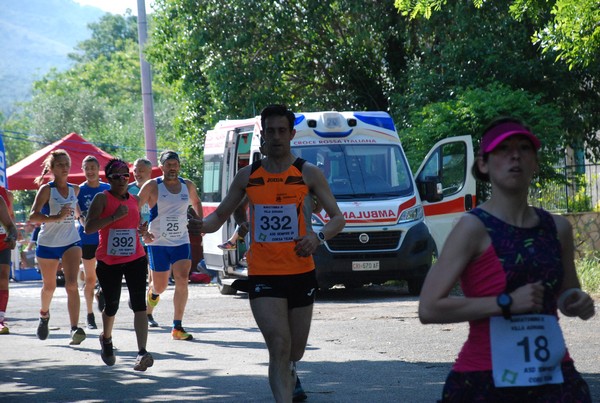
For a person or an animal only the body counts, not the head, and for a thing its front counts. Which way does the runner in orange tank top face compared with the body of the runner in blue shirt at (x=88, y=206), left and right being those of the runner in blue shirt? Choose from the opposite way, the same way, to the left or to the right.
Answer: the same way

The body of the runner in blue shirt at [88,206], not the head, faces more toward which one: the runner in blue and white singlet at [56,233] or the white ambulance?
the runner in blue and white singlet

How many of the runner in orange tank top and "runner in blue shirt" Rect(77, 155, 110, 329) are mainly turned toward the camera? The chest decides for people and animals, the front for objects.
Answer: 2

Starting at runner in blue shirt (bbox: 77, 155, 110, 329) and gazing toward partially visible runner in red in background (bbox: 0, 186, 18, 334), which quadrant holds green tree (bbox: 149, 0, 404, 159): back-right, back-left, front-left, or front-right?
back-right

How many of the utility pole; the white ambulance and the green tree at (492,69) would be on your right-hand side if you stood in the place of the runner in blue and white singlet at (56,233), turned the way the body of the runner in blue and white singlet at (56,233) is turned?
0

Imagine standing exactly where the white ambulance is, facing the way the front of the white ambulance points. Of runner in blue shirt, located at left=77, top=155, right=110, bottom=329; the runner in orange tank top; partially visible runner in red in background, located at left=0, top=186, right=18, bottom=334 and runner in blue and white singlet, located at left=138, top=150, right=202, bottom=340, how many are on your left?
0

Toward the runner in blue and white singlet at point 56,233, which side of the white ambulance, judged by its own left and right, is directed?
right

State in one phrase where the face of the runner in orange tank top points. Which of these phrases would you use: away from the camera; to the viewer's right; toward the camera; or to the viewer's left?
toward the camera

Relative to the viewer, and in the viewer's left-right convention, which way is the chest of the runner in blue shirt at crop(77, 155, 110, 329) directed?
facing the viewer

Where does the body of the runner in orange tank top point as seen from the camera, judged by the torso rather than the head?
toward the camera

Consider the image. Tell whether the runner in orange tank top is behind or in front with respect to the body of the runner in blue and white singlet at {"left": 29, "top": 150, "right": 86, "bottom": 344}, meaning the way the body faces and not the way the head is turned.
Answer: in front

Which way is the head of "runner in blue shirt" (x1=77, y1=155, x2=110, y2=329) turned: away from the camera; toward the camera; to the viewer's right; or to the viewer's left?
toward the camera

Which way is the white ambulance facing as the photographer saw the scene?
facing the viewer and to the right of the viewer

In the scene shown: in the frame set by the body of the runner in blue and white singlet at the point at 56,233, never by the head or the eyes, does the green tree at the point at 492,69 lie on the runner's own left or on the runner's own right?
on the runner's own left

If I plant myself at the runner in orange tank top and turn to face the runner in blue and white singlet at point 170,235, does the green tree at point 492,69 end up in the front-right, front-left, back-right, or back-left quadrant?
front-right
